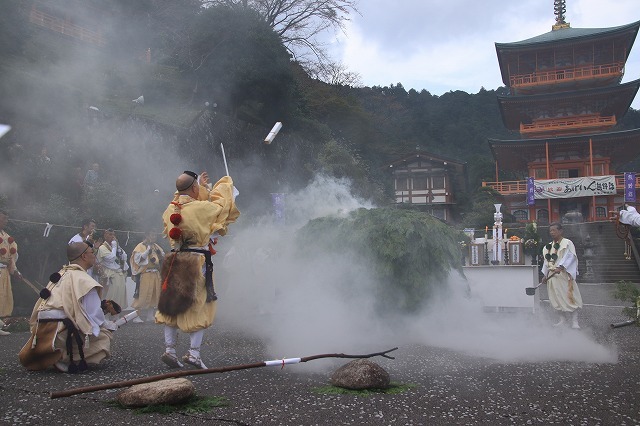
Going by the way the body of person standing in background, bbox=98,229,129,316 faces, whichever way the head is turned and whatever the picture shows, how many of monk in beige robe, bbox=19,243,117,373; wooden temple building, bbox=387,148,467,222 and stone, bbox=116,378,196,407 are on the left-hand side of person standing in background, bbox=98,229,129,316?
1

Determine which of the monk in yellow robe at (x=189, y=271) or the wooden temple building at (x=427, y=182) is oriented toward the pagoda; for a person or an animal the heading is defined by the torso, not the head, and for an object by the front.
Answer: the monk in yellow robe

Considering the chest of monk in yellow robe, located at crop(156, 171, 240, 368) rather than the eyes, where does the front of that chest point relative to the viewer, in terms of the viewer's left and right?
facing away from the viewer and to the right of the viewer

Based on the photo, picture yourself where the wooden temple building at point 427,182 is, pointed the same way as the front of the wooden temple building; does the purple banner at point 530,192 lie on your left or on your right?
on your left

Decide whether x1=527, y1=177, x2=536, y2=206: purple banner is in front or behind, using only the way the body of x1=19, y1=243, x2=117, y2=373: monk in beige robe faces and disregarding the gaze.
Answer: in front

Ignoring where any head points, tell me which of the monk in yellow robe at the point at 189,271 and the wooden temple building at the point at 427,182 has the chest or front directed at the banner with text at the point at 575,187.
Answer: the monk in yellow robe

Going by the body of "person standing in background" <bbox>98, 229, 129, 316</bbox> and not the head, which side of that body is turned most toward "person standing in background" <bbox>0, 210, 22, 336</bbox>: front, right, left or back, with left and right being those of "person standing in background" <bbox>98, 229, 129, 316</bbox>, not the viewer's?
right

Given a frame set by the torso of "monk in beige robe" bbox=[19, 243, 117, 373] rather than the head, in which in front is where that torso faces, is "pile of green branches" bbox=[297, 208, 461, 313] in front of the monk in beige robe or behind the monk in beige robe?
in front

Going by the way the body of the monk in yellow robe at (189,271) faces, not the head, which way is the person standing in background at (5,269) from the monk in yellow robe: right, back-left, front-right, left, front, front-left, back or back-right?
left

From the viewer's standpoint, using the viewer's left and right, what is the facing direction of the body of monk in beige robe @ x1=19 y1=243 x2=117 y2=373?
facing away from the viewer and to the right of the viewer

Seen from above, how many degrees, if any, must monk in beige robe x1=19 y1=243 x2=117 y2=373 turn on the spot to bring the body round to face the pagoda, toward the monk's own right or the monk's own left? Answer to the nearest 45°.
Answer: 0° — they already face it

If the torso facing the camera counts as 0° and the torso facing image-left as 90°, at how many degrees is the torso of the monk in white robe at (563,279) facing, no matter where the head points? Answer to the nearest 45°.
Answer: approximately 45°
